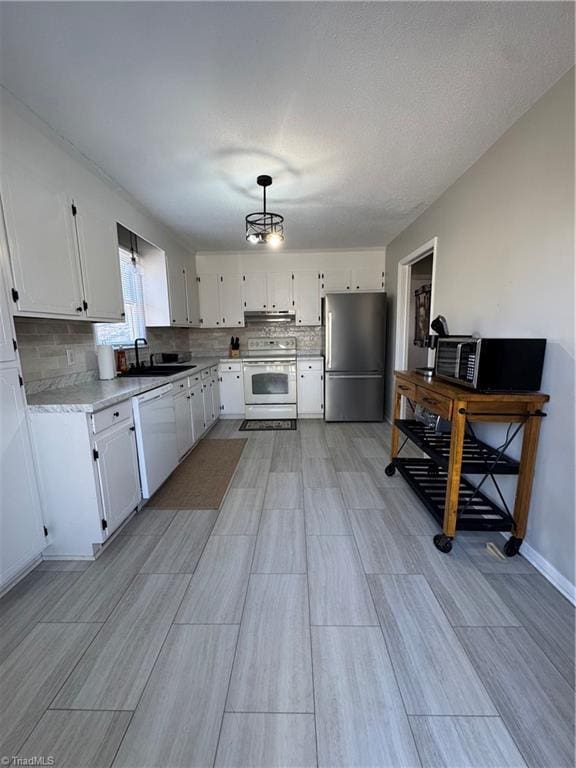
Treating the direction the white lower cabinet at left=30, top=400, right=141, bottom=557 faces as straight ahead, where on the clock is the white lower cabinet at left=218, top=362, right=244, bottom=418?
the white lower cabinet at left=218, top=362, right=244, bottom=418 is roughly at 9 o'clock from the white lower cabinet at left=30, top=400, right=141, bottom=557.

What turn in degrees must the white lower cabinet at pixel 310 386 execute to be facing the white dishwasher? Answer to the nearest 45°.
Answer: approximately 45° to its right

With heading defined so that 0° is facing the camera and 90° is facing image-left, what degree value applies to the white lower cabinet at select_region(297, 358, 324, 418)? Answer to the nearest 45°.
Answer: approximately 0°

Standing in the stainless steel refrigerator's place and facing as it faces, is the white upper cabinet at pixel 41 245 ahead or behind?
ahead

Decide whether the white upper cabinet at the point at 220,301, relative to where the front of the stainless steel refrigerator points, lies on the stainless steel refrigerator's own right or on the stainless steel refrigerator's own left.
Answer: on the stainless steel refrigerator's own right

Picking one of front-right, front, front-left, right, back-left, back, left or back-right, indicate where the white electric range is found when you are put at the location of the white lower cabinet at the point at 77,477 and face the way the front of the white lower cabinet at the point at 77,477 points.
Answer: left

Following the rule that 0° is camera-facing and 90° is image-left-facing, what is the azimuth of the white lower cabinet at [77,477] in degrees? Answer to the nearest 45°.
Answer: approximately 315°

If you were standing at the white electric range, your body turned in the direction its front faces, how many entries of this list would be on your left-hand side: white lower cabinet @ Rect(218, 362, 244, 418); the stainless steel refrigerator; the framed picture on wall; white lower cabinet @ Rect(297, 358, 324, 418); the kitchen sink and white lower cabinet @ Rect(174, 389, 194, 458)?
3

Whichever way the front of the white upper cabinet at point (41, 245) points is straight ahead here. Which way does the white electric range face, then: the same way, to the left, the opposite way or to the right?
to the right

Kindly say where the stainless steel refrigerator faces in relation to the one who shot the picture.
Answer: facing the viewer

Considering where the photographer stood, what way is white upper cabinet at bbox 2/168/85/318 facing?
facing the viewer and to the right of the viewer

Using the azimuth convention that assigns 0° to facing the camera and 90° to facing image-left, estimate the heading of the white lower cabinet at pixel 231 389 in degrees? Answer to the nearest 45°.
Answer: approximately 0°

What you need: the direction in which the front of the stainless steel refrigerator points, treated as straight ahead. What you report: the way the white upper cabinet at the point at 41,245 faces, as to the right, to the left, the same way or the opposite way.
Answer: to the left

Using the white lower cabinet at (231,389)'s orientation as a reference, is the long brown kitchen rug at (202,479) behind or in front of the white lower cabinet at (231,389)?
in front

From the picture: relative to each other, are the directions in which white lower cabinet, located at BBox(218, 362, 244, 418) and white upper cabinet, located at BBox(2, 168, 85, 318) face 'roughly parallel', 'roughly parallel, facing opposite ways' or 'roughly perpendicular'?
roughly perpendicular

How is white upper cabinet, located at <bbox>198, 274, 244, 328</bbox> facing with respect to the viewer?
toward the camera
